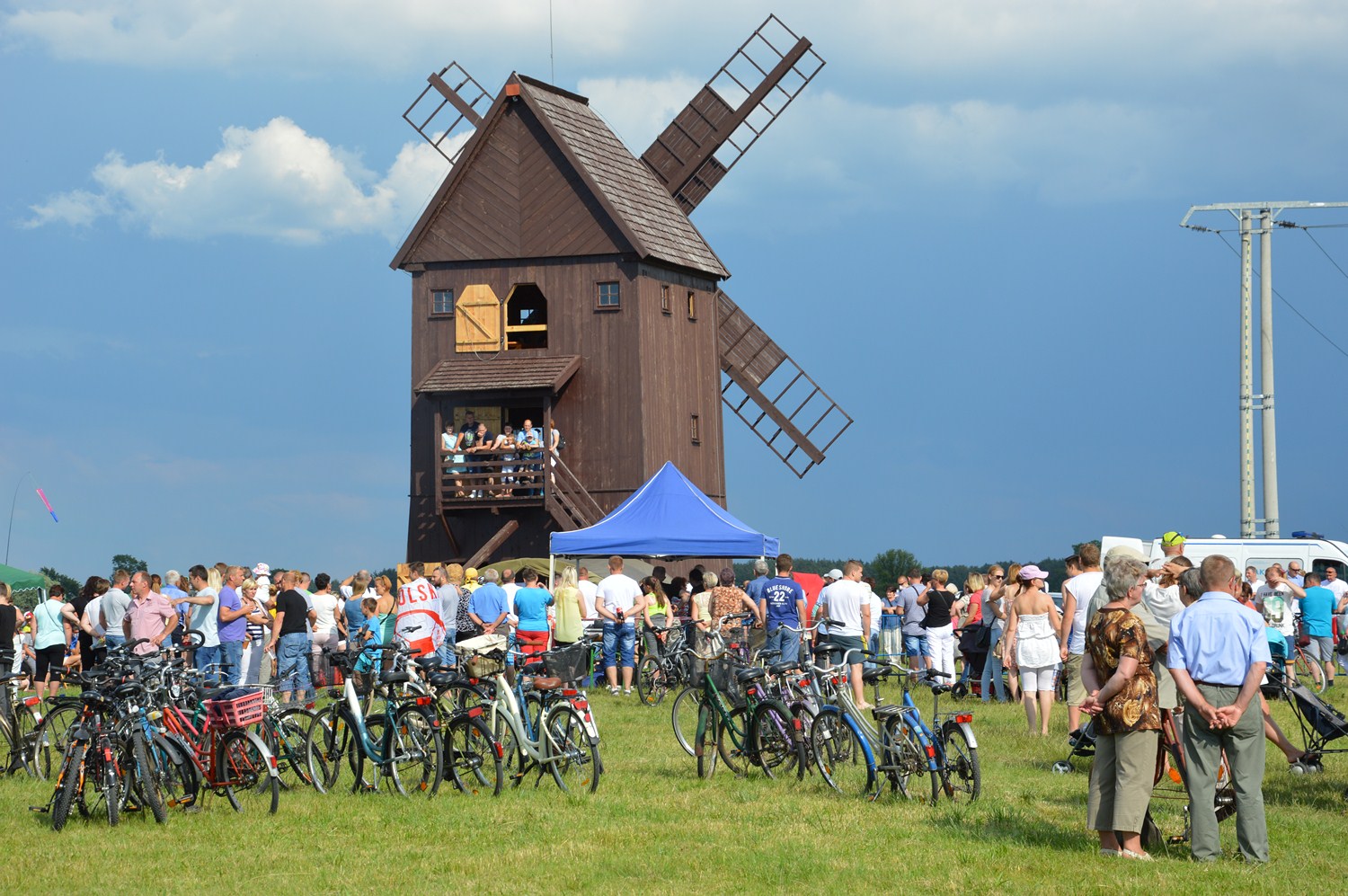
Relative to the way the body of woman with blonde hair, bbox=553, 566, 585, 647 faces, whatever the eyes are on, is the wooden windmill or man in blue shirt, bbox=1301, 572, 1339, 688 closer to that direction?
the wooden windmill

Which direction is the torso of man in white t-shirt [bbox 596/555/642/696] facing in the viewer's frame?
away from the camera

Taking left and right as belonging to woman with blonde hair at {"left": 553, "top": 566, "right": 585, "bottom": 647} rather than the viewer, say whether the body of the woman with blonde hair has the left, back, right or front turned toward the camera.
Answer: back

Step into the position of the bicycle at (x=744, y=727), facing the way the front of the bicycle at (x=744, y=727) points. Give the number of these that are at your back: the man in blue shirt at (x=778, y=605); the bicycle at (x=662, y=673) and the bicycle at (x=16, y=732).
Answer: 0

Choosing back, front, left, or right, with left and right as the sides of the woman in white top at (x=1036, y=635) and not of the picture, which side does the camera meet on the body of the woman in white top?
back

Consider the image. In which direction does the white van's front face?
to the viewer's right

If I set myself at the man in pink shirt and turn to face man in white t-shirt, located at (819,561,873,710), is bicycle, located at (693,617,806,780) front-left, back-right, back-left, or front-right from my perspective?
front-right

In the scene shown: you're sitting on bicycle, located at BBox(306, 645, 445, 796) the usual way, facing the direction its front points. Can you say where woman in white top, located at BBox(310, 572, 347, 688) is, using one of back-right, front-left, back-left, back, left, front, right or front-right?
front-right
